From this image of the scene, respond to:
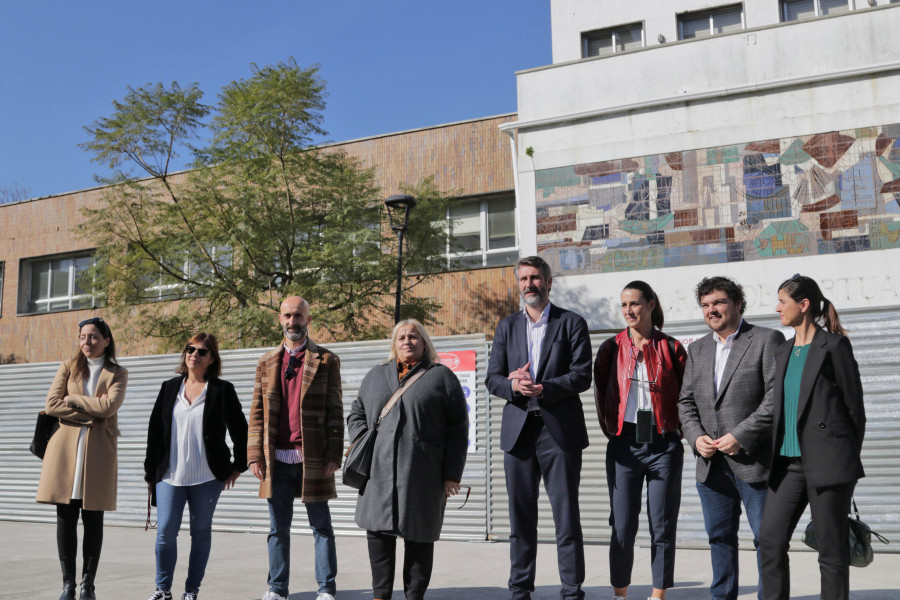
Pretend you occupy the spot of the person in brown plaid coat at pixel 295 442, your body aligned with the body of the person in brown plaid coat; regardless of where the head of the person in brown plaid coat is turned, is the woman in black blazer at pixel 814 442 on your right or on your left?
on your left

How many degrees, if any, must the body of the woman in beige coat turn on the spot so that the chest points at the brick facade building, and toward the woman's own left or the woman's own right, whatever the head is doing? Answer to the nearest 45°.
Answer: approximately 135° to the woman's own left

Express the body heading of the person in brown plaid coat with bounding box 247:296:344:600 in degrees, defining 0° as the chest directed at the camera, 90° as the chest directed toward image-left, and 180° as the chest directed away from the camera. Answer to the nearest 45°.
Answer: approximately 0°

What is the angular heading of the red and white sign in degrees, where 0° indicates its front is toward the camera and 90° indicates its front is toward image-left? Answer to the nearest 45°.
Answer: approximately 0°

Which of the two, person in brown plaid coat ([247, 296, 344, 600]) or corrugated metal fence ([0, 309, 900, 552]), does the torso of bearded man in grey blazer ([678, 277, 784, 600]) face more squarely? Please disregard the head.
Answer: the person in brown plaid coat

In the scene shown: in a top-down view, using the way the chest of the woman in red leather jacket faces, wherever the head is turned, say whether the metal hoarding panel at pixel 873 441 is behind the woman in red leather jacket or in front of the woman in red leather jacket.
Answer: behind

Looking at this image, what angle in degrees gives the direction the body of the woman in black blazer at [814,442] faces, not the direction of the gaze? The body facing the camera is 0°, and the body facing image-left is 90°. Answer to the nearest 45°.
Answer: approximately 45°

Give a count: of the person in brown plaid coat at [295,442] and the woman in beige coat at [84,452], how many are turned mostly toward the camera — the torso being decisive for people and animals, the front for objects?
2

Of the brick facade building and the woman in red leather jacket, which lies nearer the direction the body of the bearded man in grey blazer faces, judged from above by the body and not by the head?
the woman in red leather jacket

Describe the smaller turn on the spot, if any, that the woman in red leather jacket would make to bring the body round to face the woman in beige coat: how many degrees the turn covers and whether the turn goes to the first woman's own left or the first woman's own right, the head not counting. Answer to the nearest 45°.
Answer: approximately 90° to the first woman's own right
